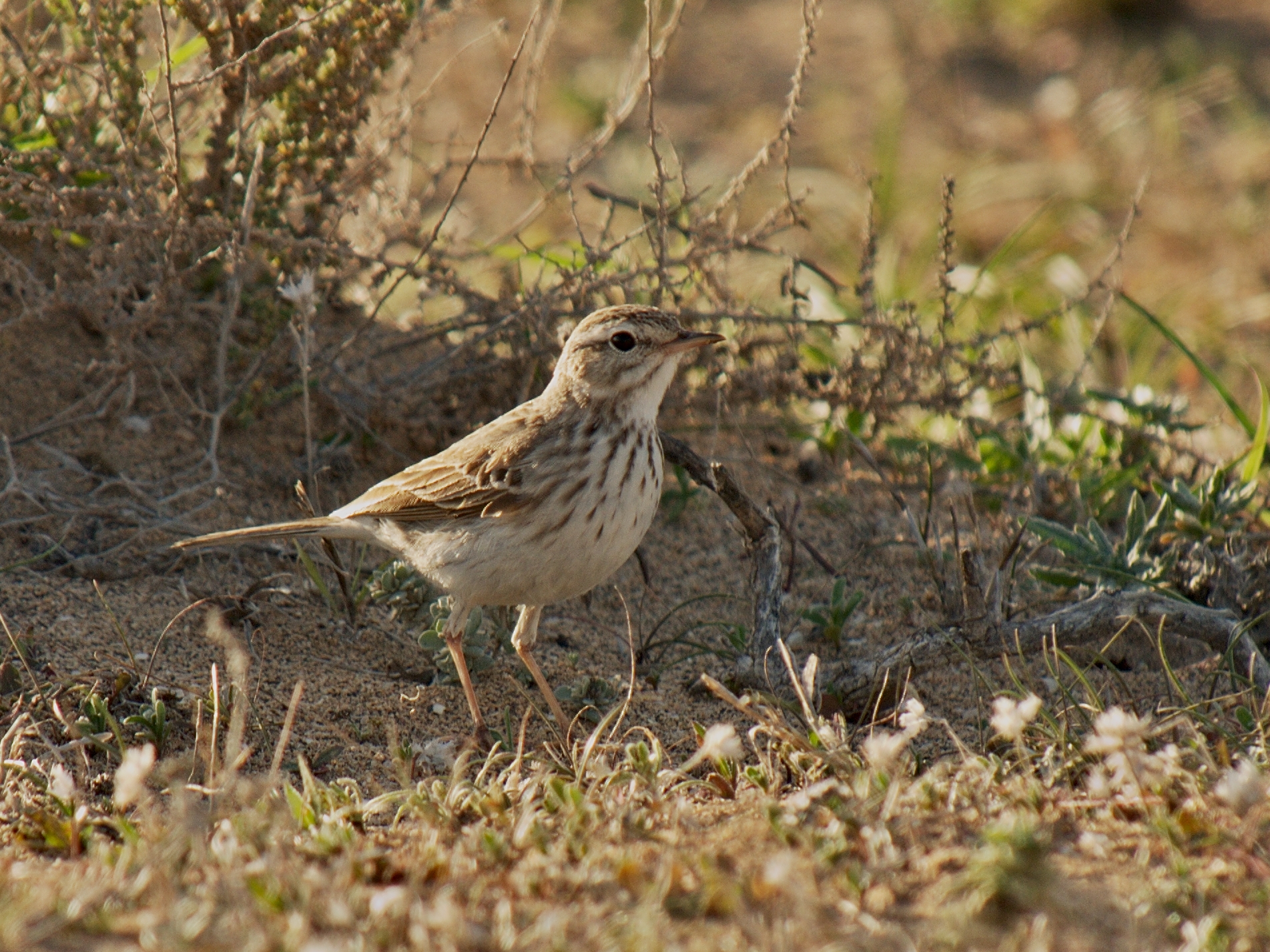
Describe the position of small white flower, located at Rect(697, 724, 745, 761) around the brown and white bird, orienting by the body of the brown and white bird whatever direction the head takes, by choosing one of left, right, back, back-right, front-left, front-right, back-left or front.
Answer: front

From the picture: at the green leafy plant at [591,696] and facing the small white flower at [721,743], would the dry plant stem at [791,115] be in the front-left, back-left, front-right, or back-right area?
back-left

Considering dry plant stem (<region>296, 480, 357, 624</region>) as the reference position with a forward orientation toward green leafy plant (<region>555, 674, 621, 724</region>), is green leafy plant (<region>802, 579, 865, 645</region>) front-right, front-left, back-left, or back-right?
front-left

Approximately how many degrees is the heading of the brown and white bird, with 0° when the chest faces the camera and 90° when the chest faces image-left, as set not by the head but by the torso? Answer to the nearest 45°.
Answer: approximately 270°

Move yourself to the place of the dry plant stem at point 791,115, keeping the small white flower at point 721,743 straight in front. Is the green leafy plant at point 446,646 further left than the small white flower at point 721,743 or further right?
right

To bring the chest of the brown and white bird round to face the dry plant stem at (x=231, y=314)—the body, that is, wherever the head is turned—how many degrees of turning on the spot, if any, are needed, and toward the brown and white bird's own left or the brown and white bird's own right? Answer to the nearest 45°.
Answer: approximately 135° to the brown and white bird's own left
